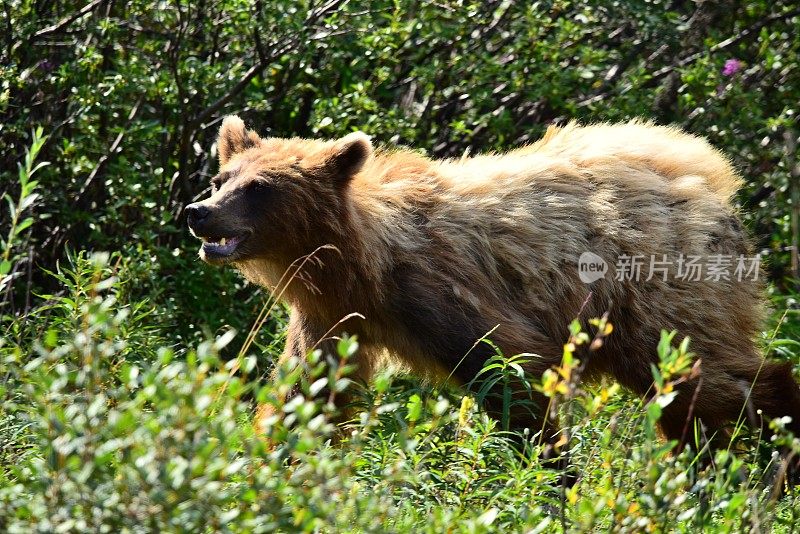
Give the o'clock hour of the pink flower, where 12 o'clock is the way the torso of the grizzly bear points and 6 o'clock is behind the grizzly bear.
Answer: The pink flower is roughly at 4 o'clock from the grizzly bear.

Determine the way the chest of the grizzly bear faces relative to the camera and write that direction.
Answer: to the viewer's left
